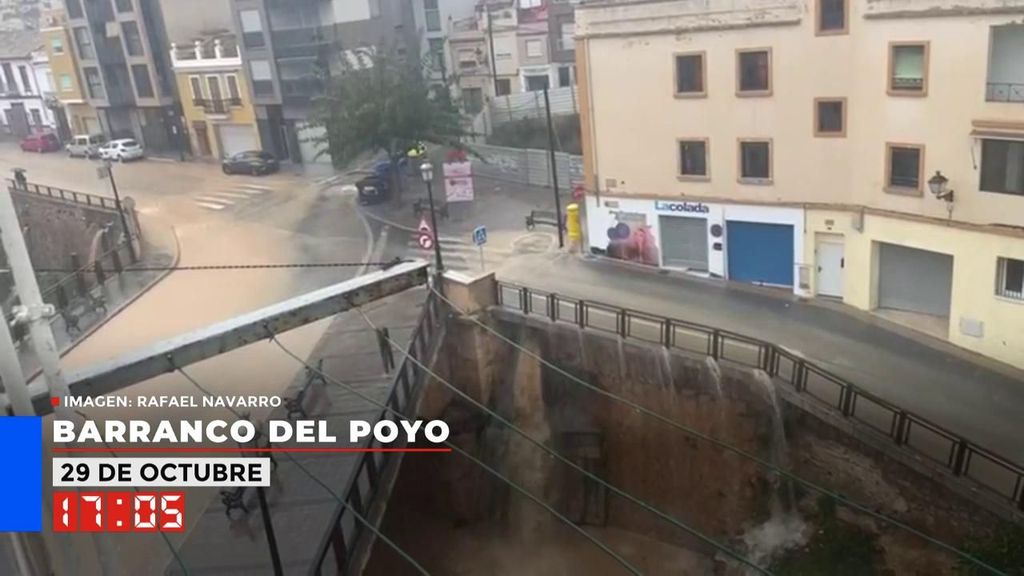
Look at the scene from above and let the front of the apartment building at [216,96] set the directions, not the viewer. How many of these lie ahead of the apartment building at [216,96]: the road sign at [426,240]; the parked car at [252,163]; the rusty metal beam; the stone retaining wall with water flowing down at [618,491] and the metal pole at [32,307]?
5

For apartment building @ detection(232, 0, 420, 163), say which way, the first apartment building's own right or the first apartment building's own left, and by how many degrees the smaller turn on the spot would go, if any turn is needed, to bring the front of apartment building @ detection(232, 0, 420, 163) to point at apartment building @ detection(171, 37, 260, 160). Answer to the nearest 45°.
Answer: approximately 135° to the first apartment building's own right

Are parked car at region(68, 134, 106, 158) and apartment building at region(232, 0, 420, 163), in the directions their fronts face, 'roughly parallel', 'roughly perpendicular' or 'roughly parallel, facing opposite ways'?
roughly perpendicular

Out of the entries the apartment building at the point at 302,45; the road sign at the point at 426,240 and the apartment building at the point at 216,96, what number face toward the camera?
3

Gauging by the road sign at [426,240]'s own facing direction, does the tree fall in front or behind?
behind

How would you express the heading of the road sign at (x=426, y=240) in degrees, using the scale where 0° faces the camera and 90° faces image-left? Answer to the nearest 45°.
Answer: approximately 0°

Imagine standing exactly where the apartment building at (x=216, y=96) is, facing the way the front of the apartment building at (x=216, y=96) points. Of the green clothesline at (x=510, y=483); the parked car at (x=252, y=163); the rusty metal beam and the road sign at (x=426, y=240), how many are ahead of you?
4

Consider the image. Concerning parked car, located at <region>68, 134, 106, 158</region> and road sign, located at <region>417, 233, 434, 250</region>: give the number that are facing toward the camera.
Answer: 1

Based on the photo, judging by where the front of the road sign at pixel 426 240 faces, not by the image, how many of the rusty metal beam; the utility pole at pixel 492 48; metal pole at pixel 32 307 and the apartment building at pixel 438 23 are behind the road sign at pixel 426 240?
2

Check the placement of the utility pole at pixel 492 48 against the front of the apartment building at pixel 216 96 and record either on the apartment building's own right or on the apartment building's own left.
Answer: on the apartment building's own left

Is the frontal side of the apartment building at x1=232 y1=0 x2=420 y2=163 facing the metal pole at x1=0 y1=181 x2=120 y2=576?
yes

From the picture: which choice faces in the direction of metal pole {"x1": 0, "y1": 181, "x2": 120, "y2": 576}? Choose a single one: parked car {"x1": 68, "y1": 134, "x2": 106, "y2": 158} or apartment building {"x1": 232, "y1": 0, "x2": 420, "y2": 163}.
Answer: the apartment building

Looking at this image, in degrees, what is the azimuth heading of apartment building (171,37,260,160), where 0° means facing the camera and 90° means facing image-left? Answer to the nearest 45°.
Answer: approximately 0°

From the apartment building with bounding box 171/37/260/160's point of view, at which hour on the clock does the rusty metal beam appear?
The rusty metal beam is roughly at 12 o'clock from the apartment building.

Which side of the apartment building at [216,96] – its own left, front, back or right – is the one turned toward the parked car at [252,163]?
front
